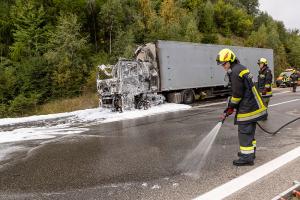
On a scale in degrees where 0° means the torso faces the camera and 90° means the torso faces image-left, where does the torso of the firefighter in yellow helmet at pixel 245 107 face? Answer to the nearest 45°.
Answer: approximately 90°

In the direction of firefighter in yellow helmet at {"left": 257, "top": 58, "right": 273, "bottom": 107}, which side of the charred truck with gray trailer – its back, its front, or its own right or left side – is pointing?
left

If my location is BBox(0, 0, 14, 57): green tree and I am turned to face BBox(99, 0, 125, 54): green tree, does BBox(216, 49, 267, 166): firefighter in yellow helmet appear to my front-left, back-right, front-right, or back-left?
front-right

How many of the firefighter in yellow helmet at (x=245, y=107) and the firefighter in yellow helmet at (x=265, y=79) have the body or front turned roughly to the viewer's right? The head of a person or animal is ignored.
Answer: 0

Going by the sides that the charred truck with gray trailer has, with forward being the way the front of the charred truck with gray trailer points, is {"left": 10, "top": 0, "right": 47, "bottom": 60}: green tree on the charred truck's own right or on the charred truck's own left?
on the charred truck's own right

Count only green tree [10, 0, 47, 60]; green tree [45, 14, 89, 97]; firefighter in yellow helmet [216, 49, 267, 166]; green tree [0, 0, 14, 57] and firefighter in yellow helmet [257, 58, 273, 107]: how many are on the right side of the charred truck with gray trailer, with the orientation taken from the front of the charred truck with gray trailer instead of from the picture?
3

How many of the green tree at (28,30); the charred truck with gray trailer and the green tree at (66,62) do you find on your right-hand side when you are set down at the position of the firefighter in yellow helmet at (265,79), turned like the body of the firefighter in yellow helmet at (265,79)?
3

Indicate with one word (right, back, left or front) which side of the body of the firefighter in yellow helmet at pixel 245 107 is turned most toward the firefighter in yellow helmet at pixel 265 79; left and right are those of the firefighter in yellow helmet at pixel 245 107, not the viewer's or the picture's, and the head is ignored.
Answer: right

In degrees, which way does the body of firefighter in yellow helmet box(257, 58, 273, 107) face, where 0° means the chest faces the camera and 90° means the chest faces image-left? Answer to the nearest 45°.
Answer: approximately 45°

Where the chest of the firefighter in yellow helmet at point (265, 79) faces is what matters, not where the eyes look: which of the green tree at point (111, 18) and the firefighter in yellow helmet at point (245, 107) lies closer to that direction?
the firefighter in yellow helmet

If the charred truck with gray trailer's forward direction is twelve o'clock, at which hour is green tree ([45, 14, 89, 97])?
The green tree is roughly at 3 o'clock from the charred truck with gray trailer.

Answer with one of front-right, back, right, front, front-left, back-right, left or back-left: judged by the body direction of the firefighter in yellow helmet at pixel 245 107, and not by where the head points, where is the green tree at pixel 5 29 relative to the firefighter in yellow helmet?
front-right
